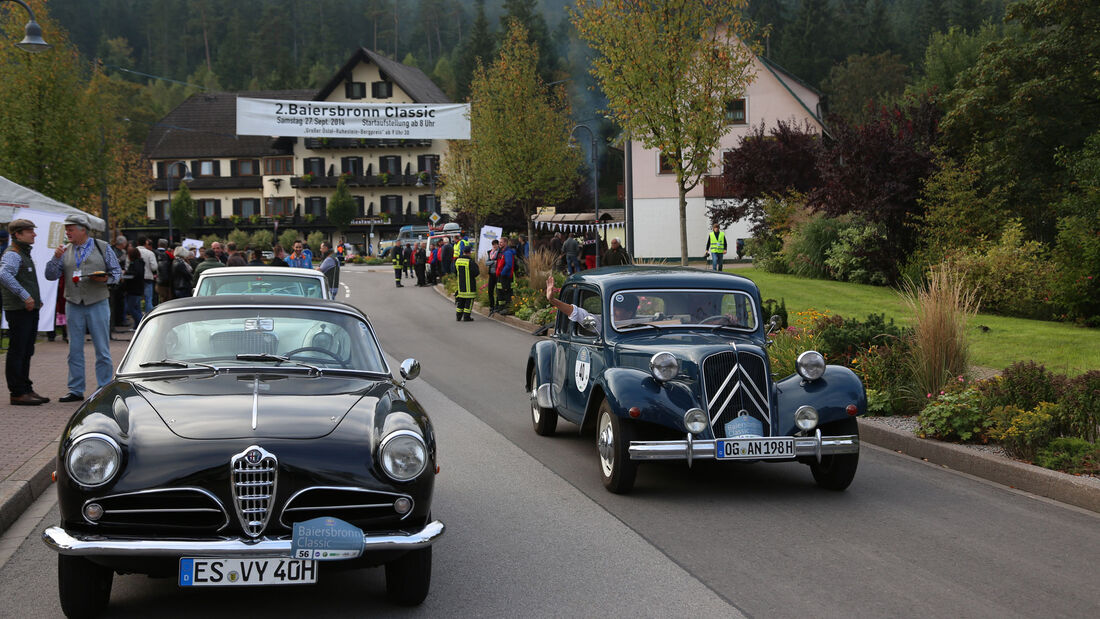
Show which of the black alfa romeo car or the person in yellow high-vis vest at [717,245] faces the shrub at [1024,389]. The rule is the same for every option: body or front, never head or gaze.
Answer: the person in yellow high-vis vest

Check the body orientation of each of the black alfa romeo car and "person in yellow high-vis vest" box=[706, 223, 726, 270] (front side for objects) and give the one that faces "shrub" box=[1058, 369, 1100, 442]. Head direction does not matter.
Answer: the person in yellow high-vis vest

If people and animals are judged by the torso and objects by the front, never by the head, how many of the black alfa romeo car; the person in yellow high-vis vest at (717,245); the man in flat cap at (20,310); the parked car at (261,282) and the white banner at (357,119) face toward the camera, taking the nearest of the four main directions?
4

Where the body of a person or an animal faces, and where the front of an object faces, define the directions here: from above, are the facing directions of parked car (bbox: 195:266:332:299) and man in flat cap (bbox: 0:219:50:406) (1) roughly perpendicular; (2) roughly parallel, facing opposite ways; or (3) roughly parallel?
roughly perpendicular

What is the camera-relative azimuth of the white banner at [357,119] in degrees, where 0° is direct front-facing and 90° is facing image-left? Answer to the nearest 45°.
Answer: approximately 0°

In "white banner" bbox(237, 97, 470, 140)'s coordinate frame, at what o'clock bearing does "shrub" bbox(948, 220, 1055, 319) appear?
The shrub is roughly at 10 o'clock from the white banner.

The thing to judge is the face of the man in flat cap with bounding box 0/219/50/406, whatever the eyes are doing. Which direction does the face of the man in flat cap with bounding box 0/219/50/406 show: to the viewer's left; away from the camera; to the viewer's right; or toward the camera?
to the viewer's right

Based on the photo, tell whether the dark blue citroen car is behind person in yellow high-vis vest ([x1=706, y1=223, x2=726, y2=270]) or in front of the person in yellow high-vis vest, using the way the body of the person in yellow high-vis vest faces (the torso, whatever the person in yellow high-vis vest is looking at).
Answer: in front

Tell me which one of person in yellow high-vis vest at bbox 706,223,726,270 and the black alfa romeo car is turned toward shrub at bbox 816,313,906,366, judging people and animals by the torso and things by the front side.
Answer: the person in yellow high-vis vest

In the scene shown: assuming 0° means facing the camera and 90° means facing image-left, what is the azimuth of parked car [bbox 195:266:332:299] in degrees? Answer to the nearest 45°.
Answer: approximately 0°

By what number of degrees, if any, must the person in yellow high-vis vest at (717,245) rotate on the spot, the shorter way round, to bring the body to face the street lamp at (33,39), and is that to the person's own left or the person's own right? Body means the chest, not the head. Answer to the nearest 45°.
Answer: approximately 45° to the person's own right

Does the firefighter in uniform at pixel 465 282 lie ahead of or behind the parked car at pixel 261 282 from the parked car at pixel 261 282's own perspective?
behind

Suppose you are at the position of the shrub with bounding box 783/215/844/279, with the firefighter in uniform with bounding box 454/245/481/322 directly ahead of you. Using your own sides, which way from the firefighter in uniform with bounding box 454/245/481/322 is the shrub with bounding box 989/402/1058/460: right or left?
left

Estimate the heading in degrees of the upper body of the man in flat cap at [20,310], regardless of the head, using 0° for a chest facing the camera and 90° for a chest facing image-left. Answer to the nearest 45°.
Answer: approximately 270°

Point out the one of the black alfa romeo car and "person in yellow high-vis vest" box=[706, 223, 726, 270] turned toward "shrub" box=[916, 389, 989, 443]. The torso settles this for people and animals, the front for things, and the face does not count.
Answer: the person in yellow high-vis vest
